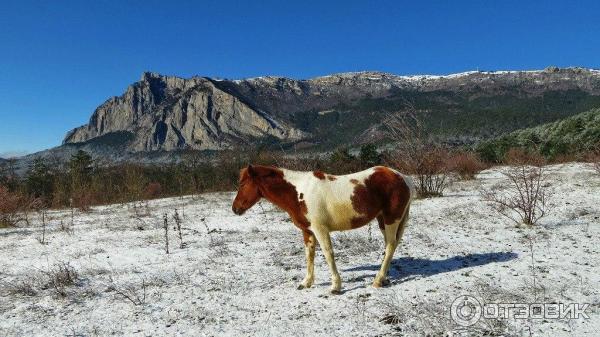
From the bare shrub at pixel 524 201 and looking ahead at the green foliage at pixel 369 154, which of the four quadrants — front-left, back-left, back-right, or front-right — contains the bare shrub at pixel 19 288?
back-left

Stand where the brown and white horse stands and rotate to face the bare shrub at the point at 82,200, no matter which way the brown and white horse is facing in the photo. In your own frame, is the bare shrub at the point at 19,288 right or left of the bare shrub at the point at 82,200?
left

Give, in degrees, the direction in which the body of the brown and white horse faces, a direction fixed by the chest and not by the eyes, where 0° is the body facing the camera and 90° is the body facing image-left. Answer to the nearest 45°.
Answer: approximately 90°

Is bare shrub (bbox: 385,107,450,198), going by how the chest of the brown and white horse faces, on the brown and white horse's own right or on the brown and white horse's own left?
on the brown and white horse's own right

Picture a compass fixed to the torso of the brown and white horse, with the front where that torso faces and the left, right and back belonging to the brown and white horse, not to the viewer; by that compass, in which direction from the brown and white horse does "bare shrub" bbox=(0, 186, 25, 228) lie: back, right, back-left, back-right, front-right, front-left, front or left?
front-right

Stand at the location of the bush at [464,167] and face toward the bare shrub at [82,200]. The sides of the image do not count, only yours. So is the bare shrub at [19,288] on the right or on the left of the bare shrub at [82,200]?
left

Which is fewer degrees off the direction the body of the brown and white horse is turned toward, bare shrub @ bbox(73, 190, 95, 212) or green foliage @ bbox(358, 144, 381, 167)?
the bare shrub

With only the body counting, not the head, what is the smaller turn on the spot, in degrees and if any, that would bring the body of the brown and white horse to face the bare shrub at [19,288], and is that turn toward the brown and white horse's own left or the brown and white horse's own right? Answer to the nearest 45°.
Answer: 0° — it already faces it

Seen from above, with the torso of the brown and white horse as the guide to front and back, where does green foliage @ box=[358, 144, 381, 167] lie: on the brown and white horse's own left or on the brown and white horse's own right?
on the brown and white horse's own right

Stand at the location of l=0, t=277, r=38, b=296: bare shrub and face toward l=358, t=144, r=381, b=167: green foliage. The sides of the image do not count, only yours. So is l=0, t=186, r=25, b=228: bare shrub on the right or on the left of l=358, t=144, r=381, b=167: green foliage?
left

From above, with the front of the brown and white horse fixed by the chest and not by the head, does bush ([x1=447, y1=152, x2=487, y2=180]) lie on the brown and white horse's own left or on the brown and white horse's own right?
on the brown and white horse's own right
